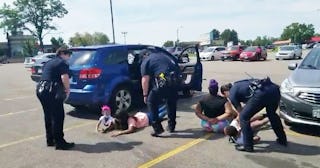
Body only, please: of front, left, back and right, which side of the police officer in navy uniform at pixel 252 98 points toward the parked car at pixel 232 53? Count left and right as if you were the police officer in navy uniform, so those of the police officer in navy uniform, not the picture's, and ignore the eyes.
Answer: right

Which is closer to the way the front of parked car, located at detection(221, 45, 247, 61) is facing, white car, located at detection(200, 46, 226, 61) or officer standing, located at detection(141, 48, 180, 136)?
the officer standing

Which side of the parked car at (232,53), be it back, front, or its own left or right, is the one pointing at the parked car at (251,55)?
left

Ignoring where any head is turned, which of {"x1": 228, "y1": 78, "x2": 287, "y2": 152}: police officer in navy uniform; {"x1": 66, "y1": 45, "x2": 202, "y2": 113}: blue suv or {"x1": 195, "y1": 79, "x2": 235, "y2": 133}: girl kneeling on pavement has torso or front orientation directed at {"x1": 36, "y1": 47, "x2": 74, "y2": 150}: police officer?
the police officer in navy uniform

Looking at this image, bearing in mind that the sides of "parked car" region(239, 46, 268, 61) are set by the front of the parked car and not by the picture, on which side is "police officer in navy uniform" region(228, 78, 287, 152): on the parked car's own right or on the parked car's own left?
on the parked car's own left

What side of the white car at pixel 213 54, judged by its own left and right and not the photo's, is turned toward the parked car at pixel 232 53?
left

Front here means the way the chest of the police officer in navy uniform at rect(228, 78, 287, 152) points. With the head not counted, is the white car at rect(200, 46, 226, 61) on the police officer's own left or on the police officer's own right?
on the police officer's own right

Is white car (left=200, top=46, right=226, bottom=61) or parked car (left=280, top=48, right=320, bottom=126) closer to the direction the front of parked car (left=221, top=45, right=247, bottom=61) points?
the parked car

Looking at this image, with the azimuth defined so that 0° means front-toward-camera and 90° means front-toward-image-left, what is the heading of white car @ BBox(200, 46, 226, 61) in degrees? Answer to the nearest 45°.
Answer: approximately 45°
